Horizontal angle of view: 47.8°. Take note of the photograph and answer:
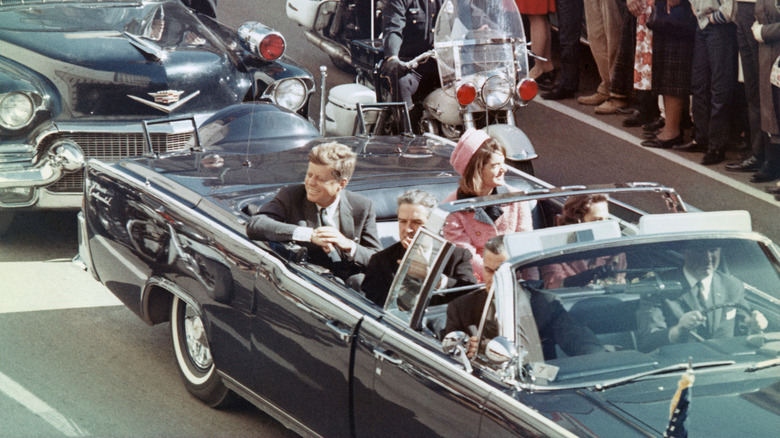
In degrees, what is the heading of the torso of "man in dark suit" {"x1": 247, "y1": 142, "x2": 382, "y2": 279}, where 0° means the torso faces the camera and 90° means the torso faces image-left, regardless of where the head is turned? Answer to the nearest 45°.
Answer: approximately 0°

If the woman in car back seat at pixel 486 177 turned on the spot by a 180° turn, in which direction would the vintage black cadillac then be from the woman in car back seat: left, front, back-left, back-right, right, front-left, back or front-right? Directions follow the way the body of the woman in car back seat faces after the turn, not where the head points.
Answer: front

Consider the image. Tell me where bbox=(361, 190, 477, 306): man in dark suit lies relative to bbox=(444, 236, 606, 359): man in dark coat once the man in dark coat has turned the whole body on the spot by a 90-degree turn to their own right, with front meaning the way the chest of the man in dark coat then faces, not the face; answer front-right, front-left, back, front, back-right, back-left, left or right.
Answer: right

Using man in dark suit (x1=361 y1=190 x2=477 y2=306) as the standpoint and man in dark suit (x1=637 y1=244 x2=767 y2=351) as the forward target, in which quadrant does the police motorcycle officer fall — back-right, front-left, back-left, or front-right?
back-left

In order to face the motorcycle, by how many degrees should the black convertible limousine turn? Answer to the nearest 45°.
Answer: approximately 135° to its left

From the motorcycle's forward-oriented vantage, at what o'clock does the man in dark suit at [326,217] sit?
The man in dark suit is roughly at 2 o'clock from the motorcycle.

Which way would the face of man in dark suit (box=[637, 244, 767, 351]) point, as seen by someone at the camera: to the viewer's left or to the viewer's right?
to the viewer's right

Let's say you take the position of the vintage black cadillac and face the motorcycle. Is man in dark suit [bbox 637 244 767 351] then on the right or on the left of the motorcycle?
right

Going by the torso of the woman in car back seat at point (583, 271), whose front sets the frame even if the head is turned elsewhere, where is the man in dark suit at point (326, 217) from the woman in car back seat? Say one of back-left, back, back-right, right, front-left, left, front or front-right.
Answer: back
